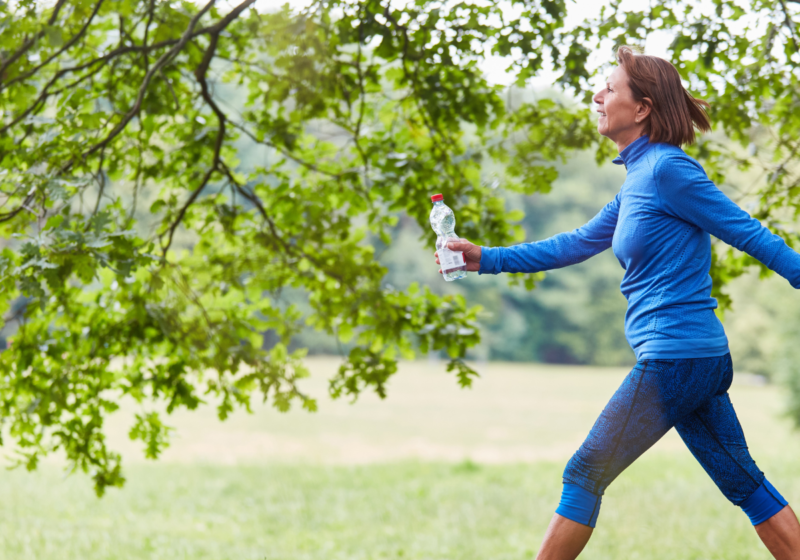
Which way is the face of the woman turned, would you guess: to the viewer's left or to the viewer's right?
to the viewer's left

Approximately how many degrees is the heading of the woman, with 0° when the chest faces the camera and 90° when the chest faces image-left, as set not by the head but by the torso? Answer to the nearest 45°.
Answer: approximately 90°

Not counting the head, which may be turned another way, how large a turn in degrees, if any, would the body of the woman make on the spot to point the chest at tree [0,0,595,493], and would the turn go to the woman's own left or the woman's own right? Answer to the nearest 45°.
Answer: approximately 45° to the woman's own right
